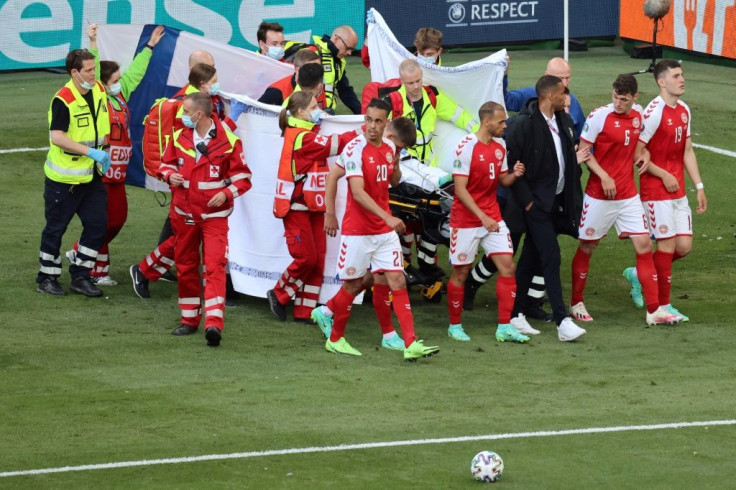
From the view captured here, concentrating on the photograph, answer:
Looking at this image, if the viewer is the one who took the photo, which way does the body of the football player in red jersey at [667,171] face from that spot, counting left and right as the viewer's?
facing the viewer and to the right of the viewer

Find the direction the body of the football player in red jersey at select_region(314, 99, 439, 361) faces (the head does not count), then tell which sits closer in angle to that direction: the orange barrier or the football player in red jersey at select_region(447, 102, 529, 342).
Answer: the football player in red jersey

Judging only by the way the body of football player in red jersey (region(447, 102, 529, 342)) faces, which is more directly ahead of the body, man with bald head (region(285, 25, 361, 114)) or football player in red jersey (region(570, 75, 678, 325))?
the football player in red jersey

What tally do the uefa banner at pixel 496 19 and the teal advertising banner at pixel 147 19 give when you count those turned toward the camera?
2

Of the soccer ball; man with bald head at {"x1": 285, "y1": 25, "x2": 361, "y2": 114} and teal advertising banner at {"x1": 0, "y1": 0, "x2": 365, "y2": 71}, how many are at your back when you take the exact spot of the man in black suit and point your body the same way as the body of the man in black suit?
2

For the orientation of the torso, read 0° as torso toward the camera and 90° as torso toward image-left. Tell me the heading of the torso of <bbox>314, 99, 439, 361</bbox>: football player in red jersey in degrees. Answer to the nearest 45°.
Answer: approximately 315°

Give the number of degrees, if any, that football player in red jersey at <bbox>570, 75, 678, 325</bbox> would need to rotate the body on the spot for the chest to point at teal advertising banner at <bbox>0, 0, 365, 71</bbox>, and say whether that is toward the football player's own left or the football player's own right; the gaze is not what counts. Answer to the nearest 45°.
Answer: approximately 180°

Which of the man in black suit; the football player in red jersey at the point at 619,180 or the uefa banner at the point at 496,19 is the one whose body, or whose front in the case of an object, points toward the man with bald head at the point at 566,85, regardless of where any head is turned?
the uefa banner

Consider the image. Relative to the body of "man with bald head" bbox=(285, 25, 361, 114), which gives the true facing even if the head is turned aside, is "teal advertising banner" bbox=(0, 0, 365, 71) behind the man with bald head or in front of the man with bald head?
behind

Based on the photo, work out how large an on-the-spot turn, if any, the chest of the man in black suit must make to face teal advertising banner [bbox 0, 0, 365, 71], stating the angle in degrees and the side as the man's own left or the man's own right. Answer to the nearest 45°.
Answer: approximately 180°

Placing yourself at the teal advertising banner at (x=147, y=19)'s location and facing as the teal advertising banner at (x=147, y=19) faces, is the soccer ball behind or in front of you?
in front

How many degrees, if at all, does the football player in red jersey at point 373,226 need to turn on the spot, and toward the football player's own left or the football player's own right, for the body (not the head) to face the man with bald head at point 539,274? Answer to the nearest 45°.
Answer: approximately 90° to the football player's own left
